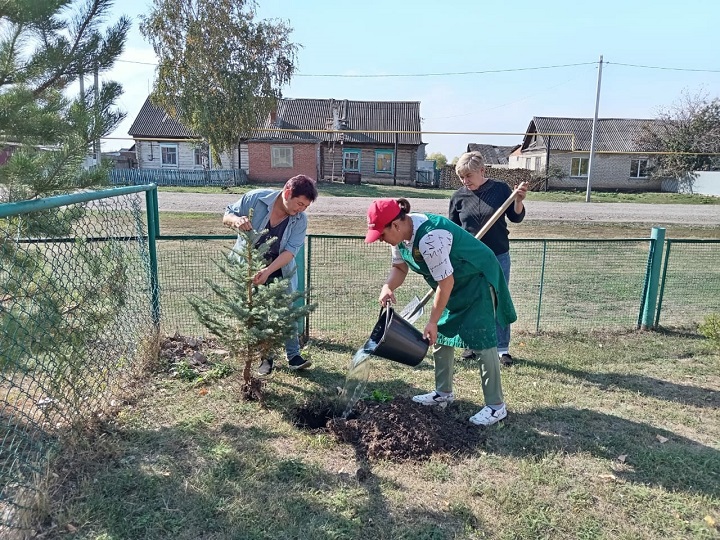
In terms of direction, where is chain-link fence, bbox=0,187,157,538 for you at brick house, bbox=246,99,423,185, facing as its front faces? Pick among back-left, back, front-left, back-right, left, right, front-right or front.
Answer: front

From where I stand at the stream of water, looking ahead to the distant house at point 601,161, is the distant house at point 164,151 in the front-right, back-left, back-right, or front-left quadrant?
front-left

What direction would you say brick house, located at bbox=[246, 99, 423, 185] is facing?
toward the camera

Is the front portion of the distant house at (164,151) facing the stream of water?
yes

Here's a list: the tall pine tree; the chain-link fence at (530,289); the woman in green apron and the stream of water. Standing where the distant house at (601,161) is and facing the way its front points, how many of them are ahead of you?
4

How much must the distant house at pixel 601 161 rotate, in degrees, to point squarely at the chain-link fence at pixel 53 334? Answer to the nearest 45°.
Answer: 0° — it already faces it

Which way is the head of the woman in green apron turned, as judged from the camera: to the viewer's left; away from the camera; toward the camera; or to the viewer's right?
to the viewer's left

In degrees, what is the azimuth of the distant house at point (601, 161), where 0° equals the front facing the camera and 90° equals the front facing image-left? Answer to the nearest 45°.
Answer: approximately 0°

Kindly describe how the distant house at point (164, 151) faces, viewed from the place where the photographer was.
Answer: facing the viewer

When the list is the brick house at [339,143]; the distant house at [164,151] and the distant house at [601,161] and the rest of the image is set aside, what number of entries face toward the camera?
3

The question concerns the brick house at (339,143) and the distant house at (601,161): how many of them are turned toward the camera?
2

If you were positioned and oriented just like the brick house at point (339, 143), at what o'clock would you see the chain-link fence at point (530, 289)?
The chain-link fence is roughly at 12 o'clock from the brick house.

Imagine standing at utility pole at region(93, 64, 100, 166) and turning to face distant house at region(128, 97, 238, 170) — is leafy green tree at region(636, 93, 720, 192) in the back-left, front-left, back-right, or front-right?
front-right

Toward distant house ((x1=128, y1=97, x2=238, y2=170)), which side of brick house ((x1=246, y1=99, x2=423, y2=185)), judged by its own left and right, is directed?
right

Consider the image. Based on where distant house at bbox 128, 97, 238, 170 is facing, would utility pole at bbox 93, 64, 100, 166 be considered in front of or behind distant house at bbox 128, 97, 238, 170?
in front

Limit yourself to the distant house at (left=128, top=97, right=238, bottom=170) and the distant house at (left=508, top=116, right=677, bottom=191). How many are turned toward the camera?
2

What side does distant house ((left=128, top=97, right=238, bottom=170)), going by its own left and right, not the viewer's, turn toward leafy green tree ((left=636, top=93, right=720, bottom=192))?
left

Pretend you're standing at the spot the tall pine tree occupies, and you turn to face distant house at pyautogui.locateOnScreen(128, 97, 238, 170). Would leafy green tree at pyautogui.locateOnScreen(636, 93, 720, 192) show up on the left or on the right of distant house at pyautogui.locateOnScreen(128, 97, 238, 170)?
right
